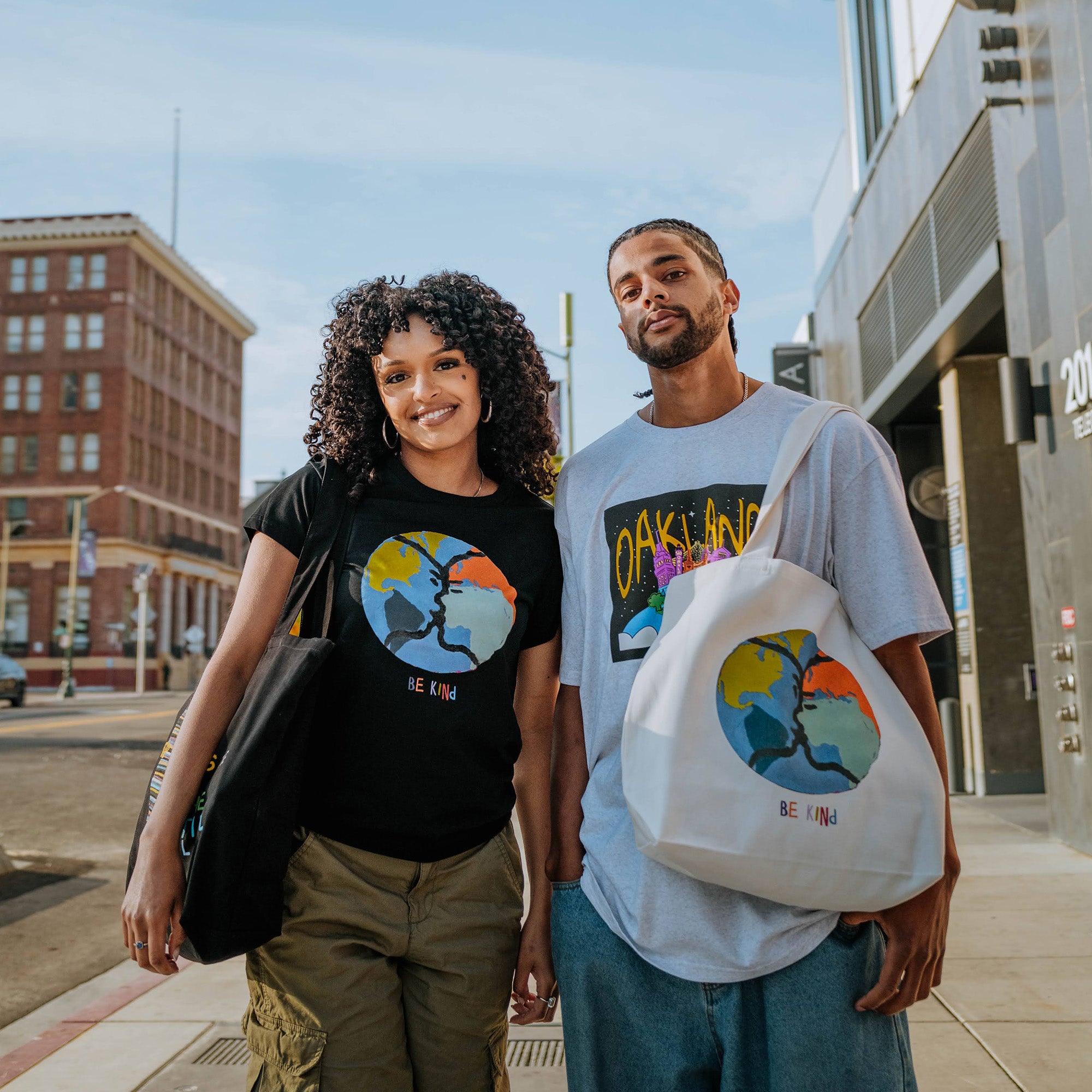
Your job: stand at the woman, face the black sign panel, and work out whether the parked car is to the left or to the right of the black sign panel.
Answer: left

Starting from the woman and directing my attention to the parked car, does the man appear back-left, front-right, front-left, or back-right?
back-right

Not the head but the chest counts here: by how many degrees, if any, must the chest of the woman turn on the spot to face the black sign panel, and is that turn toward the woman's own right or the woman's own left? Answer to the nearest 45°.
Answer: approximately 135° to the woman's own left

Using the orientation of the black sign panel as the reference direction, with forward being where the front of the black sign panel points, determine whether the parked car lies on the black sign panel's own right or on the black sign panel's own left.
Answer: on the black sign panel's own right

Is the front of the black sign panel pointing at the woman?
yes

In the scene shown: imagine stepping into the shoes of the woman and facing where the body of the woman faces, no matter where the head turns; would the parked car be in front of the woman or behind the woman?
behind

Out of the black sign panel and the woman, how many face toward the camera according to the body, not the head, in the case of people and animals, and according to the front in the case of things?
2

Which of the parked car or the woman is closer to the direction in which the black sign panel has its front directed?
the woman

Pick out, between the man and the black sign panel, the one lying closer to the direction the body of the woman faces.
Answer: the man

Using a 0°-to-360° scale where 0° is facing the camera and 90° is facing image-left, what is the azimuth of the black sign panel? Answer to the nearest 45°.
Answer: approximately 0°
